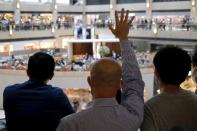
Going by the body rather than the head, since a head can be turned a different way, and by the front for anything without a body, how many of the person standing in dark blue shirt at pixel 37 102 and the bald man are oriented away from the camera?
2

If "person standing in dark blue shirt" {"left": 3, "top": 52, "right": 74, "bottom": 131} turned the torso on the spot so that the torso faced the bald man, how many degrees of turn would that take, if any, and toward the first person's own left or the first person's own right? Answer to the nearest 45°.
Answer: approximately 135° to the first person's own right

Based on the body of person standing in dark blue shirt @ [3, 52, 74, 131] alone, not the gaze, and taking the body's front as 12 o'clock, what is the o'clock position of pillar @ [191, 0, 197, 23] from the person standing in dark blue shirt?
The pillar is roughly at 1 o'clock from the person standing in dark blue shirt.

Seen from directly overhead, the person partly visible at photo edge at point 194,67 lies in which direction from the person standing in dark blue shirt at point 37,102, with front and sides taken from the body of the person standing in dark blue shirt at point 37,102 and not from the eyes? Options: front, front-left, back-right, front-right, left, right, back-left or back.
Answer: right

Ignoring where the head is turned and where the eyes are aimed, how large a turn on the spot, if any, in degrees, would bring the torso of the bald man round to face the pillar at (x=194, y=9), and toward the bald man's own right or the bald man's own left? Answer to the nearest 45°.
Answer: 0° — they already face it

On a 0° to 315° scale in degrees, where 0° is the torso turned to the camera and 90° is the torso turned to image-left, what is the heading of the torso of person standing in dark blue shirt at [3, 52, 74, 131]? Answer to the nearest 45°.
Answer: approximately 180°

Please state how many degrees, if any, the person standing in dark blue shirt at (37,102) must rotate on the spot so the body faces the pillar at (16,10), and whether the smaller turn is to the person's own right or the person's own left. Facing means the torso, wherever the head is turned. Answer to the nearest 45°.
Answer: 0° — they already face it

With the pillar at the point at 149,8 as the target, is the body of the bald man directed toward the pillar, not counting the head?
yes

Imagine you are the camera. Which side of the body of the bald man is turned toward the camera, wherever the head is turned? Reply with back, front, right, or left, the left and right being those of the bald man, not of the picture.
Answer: back

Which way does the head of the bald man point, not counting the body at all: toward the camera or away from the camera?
away from the camera

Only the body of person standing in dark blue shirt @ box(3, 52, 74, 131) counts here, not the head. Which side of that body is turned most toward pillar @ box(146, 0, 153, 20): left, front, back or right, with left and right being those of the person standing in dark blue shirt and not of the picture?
front

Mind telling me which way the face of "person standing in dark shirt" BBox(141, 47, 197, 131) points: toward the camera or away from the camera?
away from the camera

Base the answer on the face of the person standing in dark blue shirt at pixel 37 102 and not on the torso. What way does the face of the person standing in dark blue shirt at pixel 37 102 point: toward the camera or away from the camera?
away from the camera
